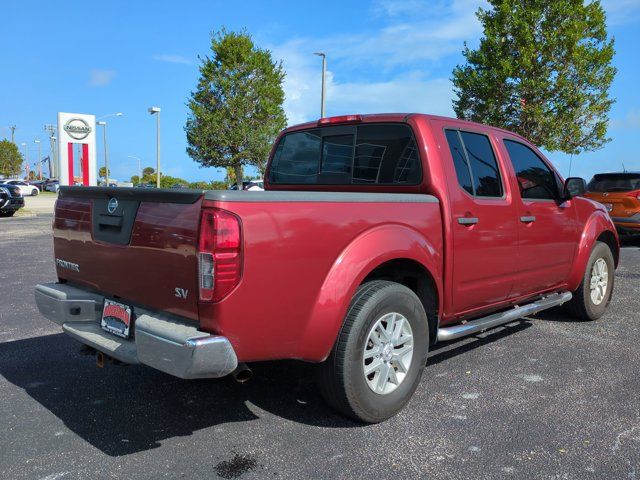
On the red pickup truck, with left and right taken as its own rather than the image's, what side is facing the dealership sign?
left

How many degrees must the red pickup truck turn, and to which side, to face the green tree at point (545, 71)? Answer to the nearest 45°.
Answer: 0° — it already faces it

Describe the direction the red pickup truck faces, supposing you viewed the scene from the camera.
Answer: facing away from the viewer and to the right of the viewer

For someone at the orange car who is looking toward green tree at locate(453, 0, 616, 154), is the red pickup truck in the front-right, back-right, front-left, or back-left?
back-left

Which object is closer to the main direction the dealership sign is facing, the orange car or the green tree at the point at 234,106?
the orange car

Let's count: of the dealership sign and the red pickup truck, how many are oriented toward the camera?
1

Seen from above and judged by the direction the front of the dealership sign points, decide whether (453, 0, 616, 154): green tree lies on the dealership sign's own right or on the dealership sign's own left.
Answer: on the dealership sign's own left
